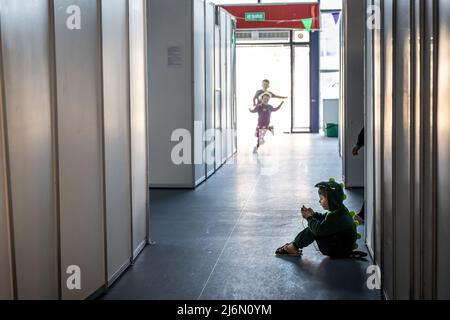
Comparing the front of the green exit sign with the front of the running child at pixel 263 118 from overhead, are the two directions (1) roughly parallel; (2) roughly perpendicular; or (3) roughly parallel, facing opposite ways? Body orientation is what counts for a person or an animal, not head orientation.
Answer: roughly parallel

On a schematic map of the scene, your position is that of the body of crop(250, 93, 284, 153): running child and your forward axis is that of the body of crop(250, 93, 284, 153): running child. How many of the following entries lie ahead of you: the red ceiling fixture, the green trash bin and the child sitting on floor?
1

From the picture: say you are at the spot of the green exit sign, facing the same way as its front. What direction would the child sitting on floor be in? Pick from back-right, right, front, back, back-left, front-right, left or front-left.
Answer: front

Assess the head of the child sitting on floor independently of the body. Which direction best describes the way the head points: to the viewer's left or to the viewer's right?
to the viewer's left

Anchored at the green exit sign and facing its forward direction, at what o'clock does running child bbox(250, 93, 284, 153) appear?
The running child is roughly at 12 o'clock from the green exit sign.

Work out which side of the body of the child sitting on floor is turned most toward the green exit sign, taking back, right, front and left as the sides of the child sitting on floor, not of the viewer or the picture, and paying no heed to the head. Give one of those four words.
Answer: right

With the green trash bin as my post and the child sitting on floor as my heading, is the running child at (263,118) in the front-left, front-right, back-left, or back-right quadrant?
front-right

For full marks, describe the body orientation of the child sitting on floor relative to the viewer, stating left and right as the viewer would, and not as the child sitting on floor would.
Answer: facing to the left of the viewer

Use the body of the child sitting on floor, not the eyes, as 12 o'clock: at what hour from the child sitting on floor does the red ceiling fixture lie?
The red ceiling fixture is roughly at 3 o'clock from the child sitting on floor.

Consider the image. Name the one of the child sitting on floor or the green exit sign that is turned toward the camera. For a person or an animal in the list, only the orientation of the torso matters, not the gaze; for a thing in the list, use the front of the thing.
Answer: the green exit sign

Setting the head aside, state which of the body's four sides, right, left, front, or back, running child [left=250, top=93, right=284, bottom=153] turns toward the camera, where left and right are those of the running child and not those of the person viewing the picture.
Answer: front

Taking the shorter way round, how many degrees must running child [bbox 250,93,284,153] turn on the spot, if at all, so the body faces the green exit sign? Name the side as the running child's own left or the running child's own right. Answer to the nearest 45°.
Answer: approximately 180°

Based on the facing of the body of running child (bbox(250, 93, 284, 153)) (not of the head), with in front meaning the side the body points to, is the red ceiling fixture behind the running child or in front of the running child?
behind
